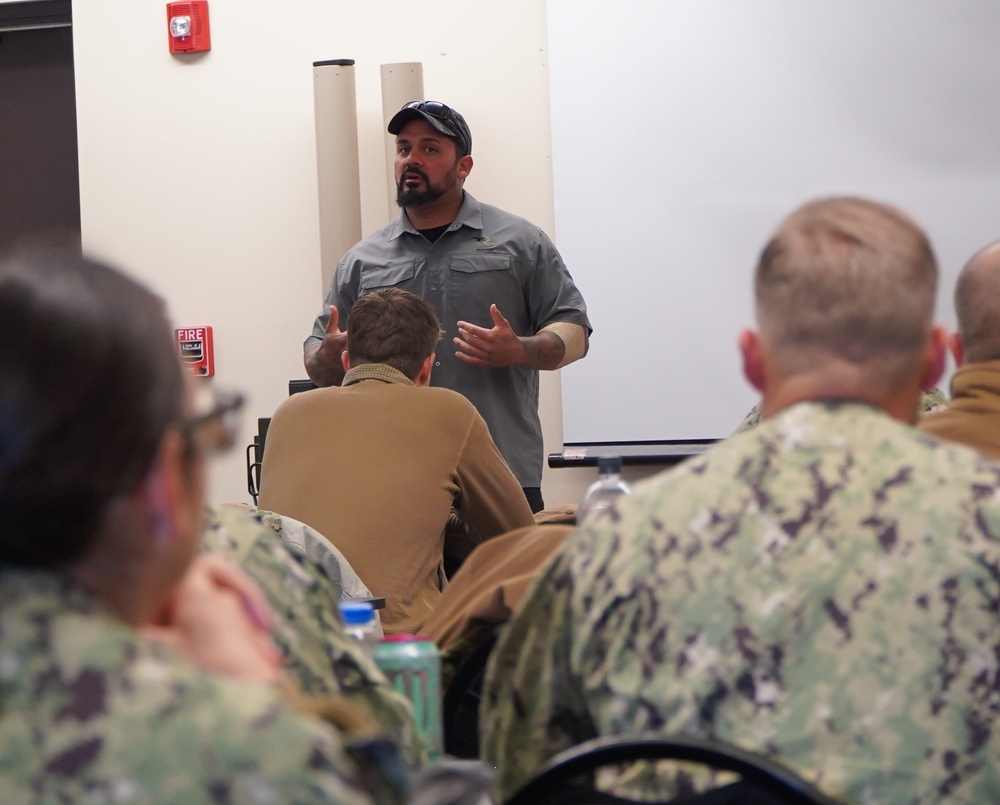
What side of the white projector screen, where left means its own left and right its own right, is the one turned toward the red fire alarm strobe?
right

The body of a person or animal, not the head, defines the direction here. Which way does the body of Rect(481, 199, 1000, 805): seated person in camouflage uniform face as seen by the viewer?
away from the camera

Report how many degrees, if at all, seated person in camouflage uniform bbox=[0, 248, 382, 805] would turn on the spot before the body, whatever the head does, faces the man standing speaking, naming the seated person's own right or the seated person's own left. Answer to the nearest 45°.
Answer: approximately 45° to the seated person's own left

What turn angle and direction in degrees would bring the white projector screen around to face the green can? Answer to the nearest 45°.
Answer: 0° — it already faces it

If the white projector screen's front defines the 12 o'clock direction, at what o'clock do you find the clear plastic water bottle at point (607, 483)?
The clear plastic water bottle is roughly at 12 o'clock from the white projector screen.

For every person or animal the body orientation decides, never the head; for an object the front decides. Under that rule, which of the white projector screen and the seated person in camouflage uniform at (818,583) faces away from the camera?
the seated person in camouflage uniform

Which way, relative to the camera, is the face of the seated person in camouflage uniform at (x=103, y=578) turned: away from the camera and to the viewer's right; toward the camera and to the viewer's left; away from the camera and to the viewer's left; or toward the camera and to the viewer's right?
away from the camera and to the viewer's right

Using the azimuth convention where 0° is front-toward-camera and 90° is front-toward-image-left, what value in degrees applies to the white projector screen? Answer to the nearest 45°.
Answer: approximately 0°
